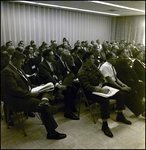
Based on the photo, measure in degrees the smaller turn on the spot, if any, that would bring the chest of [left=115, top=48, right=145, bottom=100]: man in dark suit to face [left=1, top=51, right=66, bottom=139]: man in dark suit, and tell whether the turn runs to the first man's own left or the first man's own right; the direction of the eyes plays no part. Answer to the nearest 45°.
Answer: approximately 135° to the first man's own right

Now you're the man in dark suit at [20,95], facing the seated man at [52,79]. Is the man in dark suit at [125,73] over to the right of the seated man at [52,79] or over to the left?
right

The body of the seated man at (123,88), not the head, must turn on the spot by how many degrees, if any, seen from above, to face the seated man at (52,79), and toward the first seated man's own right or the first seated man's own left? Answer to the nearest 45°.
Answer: approximately 135° to the first seated man's own right

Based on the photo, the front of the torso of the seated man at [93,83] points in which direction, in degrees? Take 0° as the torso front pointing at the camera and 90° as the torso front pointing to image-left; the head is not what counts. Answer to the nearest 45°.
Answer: approximately 315°

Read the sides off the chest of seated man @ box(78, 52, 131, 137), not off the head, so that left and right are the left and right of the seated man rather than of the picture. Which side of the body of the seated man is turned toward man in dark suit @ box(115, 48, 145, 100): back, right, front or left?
left
